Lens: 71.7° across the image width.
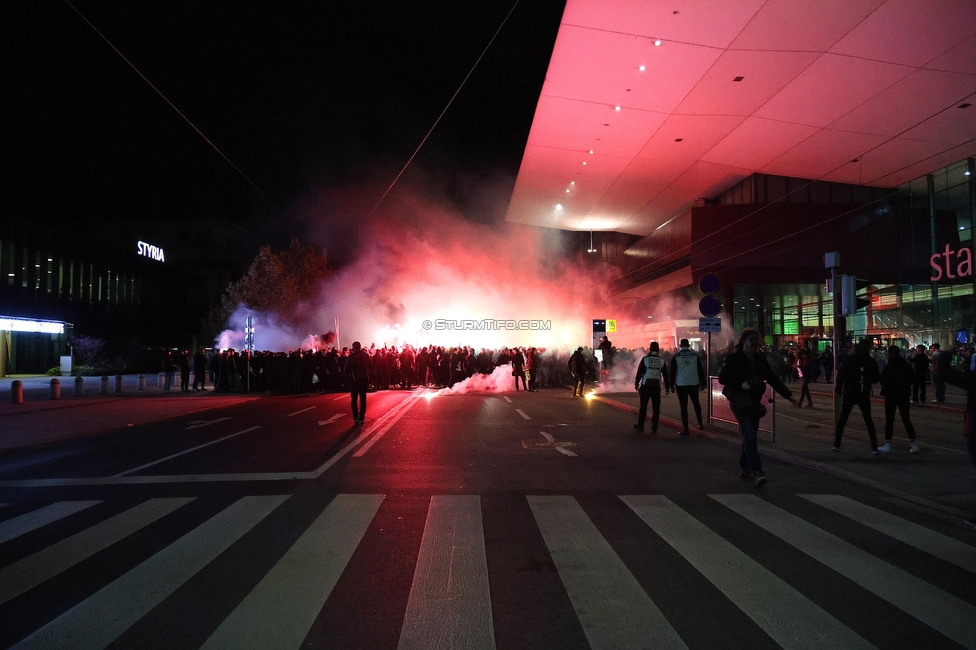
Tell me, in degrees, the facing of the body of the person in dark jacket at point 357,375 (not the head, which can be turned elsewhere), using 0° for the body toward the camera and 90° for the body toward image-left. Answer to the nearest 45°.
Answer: approximately 180°

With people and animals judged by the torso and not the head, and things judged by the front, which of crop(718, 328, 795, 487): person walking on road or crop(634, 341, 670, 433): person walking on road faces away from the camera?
crop(634, 341, 670, 433): person walking on road

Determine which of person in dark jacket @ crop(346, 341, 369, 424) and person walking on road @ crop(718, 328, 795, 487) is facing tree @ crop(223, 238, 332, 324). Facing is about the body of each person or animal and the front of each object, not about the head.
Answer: person in dark jacket @ crop(346, 341, 369, 424)

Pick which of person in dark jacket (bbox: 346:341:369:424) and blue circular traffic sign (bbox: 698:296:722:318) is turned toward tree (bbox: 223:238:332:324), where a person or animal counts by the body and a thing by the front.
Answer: the person in dark jacket

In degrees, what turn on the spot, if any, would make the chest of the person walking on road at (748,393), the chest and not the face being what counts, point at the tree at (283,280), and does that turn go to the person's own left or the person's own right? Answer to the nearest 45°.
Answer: approximately 180°

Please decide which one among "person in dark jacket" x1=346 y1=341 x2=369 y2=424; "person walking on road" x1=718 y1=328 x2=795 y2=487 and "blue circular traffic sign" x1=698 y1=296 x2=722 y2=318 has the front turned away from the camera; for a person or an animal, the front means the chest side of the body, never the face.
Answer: "person in dark jacket" x1=346 y1=341 x2=369 y2=424

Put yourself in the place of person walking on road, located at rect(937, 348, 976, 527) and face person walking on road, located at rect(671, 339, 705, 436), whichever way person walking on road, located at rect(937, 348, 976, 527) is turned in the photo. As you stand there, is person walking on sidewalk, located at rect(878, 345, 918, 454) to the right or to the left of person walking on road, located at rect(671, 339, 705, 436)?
right

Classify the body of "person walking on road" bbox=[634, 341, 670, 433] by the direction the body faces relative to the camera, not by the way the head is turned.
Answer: away from the camera

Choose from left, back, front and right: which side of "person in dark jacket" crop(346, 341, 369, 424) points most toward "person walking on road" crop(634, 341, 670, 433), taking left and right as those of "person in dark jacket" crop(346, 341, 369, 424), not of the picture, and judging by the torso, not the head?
right

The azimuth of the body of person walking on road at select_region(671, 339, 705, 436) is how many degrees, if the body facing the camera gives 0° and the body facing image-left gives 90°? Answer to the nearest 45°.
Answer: approximately 180°

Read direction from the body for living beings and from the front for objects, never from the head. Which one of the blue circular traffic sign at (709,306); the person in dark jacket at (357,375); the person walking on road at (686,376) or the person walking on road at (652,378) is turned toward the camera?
the blue circular traffic sign
